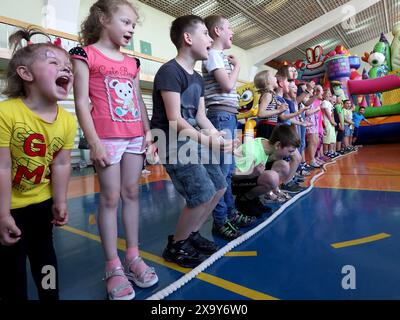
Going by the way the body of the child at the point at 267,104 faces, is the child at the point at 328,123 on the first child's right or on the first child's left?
on the first child's left

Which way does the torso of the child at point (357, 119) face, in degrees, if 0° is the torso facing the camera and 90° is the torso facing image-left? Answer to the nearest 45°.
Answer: approximately 315°

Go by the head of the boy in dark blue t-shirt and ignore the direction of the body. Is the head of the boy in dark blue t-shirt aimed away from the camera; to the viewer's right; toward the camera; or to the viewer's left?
to the viewer's right

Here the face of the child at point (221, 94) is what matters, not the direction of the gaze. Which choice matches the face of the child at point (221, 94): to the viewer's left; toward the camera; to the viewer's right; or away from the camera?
to the viewer's right

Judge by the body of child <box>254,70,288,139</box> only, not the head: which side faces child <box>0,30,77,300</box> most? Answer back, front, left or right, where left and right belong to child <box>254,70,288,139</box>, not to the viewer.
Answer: right

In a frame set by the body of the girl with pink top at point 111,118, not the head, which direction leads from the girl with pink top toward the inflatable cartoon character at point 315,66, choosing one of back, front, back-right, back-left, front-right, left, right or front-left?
left

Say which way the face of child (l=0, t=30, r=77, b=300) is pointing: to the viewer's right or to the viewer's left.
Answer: to the viewer's right
